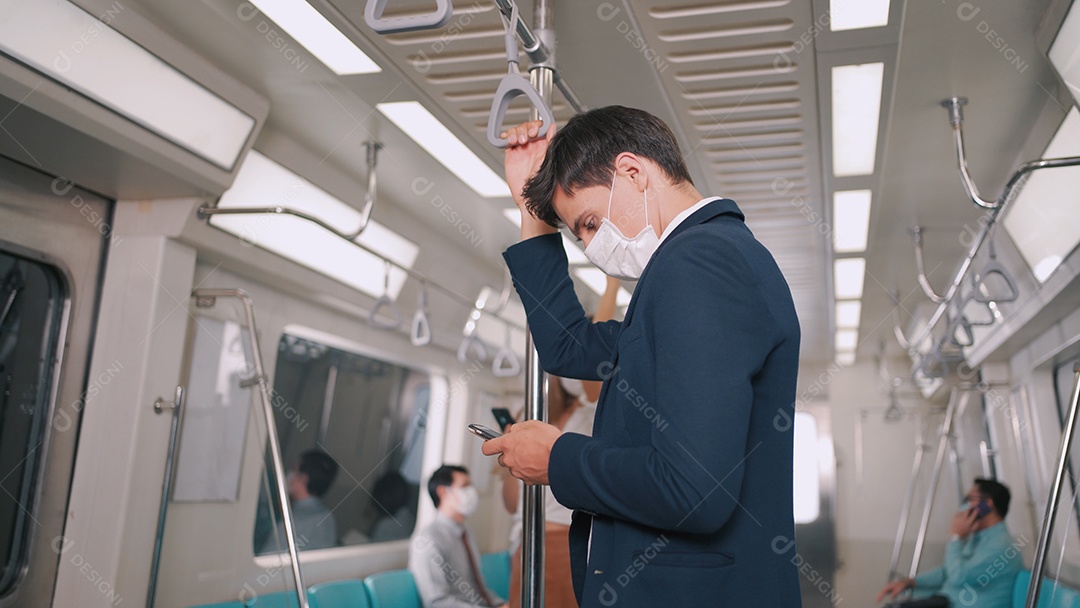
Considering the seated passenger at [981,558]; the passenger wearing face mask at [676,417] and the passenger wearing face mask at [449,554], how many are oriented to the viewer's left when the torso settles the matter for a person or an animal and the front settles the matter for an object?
2

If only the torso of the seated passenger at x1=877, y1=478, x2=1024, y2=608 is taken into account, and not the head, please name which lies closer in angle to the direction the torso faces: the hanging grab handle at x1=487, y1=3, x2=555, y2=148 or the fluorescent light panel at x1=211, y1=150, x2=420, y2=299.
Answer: the fluorescent light panel

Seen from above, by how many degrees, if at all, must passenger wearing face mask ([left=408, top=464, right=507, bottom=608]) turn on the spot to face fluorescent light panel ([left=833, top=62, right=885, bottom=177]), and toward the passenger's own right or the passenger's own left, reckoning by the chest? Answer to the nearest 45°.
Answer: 0° — they already face it

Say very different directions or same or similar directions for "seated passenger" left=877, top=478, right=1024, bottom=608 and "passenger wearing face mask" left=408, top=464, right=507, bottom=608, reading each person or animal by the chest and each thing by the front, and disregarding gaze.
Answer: very different directions

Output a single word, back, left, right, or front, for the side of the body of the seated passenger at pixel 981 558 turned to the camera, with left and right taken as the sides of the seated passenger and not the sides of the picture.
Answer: left

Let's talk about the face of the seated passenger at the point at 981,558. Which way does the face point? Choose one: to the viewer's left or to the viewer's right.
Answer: to the viewer's left

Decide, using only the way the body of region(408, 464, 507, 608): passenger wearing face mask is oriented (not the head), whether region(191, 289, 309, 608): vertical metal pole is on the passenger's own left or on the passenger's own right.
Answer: on the passenger's own right

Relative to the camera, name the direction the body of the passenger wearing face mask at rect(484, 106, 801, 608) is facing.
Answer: to the viewer's left

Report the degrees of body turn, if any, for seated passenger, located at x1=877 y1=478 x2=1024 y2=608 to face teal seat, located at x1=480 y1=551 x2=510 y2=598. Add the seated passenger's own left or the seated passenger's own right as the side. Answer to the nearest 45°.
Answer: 0° — they already face it

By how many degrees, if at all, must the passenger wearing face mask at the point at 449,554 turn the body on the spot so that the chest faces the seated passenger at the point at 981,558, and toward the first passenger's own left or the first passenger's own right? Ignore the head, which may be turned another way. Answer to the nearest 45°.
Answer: approximately 45° to the first passenger's own left

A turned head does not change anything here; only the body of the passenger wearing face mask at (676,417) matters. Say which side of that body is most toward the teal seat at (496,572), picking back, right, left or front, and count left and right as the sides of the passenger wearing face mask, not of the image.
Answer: right

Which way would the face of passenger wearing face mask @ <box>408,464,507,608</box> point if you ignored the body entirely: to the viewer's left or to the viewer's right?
to the viewer's right

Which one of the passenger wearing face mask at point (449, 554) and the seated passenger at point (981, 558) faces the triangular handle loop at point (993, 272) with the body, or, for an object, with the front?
the passenger wearing face mask
